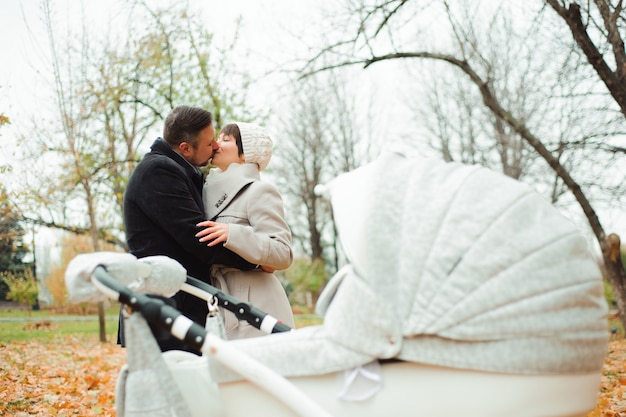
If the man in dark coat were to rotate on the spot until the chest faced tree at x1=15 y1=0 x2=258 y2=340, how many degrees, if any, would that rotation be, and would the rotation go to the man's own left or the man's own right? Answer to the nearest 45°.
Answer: approximately 90° to the man's own left

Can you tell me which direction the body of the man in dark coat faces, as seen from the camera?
to the viewer's right

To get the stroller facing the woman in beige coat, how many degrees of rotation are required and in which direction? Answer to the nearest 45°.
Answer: approximately 135° to its left

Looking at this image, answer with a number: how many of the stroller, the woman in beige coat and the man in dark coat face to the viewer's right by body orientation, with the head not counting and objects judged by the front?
2

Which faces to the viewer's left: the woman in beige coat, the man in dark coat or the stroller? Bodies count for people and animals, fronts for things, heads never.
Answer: the woman in beige coat

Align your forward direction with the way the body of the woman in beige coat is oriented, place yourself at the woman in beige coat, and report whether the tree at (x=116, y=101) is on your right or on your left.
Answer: on your right

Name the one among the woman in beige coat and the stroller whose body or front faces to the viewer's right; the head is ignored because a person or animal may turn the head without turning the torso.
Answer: the stroller

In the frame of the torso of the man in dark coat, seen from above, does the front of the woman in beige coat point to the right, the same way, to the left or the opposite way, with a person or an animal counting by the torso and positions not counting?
the opposite way

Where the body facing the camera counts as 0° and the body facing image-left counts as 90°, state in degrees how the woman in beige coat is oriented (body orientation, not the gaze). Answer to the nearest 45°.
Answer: approximately 90°

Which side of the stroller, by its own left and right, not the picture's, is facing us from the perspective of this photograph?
right

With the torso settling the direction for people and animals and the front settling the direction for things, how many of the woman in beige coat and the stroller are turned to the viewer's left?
1
